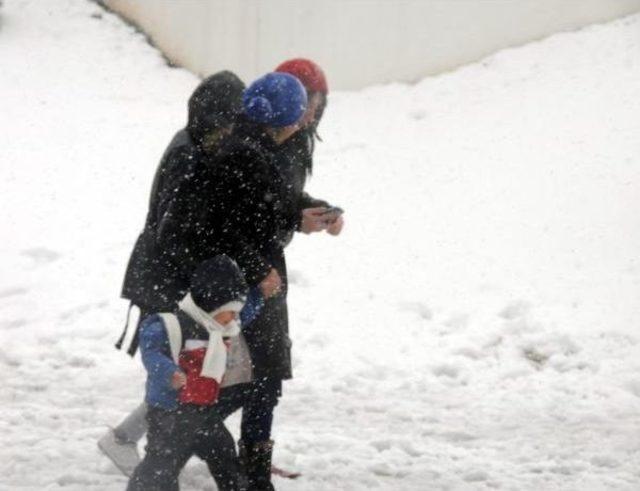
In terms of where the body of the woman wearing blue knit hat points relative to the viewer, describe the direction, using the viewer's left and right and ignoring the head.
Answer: facing to the right of the viewer

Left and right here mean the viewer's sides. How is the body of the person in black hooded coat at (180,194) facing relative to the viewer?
facing to the right of the viewer

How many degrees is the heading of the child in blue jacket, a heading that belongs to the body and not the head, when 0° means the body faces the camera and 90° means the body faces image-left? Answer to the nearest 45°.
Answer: approximately 315°

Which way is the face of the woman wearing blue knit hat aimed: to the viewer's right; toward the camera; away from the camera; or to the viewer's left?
to the viewer's right

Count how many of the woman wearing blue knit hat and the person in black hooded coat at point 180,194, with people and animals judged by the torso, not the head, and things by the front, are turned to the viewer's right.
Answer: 2

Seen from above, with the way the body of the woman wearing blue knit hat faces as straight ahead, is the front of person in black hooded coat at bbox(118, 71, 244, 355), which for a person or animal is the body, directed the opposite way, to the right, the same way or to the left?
the same way
